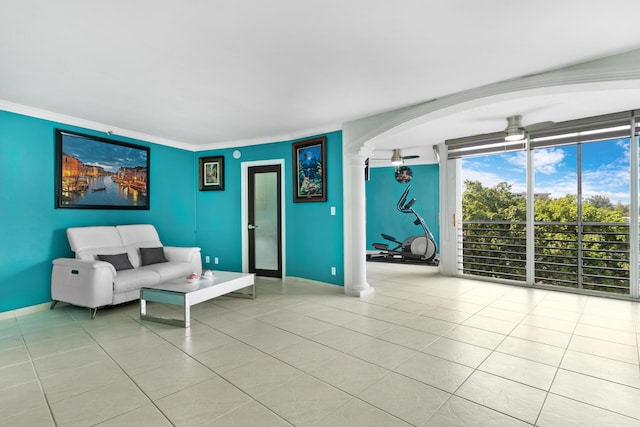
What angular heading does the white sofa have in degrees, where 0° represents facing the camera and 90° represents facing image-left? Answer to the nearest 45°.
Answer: approximately 315°

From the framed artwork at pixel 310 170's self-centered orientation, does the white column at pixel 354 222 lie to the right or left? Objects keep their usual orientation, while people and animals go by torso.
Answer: on its left

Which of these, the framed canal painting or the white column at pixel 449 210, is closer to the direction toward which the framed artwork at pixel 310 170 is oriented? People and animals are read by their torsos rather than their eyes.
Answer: the framed canal painting

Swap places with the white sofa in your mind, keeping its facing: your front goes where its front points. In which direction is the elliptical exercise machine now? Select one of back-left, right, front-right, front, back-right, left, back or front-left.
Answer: front-left

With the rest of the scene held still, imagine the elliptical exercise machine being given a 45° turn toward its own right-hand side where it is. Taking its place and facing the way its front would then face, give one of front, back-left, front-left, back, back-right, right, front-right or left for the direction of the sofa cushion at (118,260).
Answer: right

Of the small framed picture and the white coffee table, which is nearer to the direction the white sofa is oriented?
the white coffee table

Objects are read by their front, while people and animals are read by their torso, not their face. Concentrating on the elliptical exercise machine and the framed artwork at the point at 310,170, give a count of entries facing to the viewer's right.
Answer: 1

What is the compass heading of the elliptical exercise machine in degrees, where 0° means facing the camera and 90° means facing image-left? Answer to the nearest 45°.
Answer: approximately 270°

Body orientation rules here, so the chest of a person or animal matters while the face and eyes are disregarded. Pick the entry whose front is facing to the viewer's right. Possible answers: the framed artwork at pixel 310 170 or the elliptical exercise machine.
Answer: the elliptical exercise machine

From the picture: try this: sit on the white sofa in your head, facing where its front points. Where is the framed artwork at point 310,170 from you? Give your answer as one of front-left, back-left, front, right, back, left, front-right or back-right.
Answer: front-left

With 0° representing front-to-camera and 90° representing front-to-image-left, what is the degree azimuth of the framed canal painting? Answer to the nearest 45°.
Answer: approximately 315°

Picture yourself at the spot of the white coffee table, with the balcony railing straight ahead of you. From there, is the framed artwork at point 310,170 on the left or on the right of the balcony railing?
left

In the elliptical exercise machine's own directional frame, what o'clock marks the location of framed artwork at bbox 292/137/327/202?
The framed artwork is roughly at 4 o'clock from the elliptical exercise machine.

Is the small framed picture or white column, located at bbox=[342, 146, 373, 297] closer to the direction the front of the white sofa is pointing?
the white column
